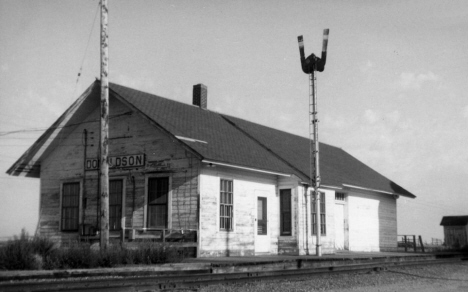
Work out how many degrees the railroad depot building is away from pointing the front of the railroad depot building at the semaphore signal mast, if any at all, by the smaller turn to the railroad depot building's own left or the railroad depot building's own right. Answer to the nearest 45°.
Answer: approximately 45° to the railroad depot building's own left

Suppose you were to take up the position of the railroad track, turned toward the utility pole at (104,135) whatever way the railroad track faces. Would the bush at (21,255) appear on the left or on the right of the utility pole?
left

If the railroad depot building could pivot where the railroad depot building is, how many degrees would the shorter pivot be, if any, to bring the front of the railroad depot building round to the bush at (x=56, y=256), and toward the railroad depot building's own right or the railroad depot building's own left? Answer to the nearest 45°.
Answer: approximately 45° to the railroad depot building's own right

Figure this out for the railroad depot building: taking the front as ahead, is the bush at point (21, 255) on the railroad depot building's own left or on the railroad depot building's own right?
on the railroad depot building's own right

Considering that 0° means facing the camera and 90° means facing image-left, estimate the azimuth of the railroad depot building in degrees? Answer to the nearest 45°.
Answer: approximately 315°

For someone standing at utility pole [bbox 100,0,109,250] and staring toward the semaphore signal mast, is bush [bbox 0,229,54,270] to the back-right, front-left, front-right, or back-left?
back-right

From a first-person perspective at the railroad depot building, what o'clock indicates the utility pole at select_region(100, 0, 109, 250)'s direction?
The utility pole is roughly at 2 o'clock from the railroad depot building.
